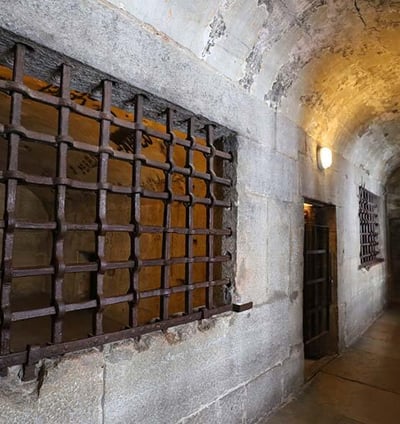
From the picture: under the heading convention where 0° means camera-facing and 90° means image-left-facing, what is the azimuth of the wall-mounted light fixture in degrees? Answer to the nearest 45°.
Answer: approximately 315°
